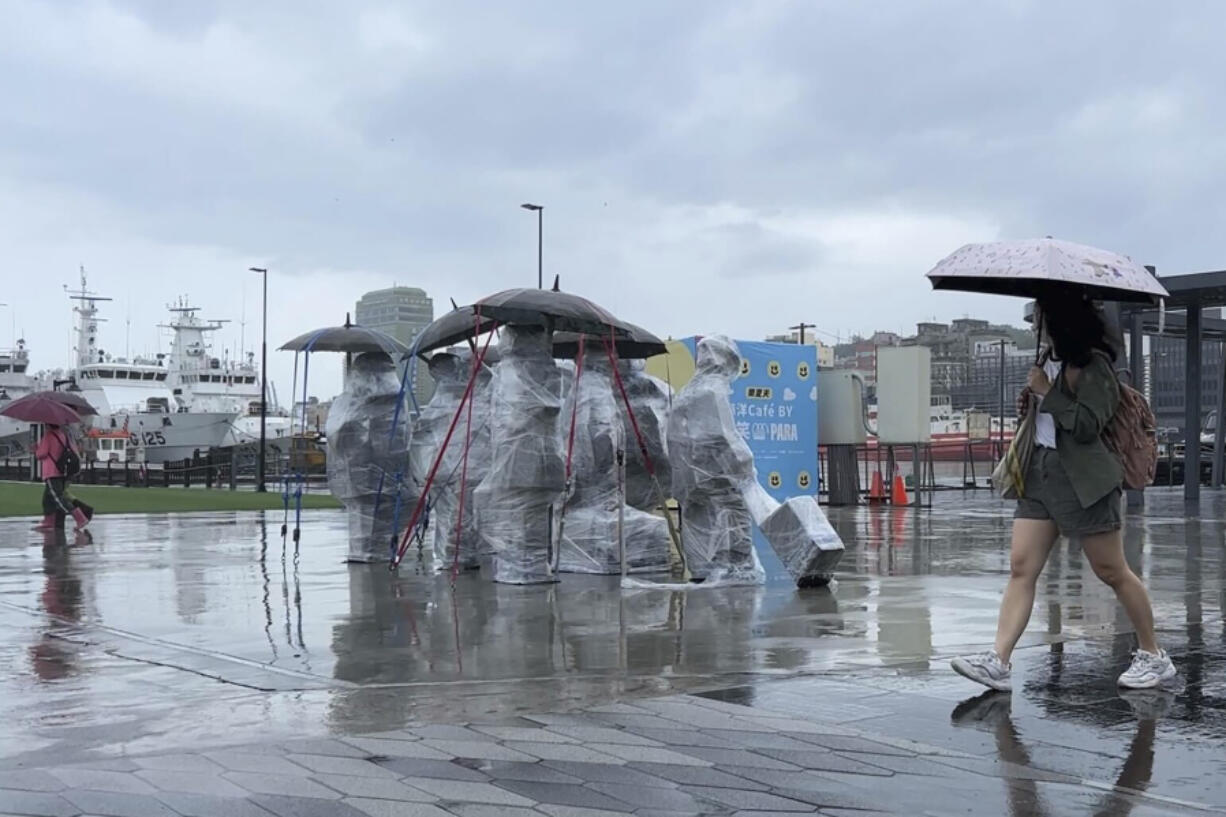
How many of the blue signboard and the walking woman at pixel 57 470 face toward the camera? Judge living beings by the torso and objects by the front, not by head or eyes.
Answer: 1

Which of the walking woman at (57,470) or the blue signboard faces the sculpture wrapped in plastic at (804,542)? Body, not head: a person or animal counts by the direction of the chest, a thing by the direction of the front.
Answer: the blue signboard

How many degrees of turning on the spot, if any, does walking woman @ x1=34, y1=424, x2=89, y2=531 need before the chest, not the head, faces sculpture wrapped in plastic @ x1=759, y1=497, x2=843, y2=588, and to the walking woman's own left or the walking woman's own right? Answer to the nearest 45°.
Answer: approximately 135° to the walking woman's own left

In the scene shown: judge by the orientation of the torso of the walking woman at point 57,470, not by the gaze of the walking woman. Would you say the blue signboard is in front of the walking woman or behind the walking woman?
behind

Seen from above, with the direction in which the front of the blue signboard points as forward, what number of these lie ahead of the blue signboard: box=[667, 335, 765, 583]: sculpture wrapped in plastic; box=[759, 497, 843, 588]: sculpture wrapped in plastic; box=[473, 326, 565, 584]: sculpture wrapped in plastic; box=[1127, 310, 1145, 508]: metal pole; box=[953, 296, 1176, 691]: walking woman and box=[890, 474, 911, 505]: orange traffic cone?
4

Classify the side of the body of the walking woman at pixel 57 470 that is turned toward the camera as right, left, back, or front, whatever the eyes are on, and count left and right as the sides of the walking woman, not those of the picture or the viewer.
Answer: left

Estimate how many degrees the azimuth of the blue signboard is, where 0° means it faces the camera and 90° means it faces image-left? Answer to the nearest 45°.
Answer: approximately 0°

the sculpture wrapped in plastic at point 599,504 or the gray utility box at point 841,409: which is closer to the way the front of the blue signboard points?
the sculpture wrapped in plastic

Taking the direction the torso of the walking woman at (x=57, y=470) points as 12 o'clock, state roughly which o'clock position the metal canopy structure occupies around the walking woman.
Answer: The metal canopy structure is roughly at 6 o'clock from the walking woman.

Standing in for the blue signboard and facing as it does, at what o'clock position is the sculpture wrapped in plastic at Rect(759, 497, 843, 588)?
The sculpture wrapped in plastic is roughly at 12 o'clock from the blue signboard.

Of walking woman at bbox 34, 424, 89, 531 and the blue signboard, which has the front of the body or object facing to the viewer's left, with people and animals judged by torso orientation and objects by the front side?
the walking woman

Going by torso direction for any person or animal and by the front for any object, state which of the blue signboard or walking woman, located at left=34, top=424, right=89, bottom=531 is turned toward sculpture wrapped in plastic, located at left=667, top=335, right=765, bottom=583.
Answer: the blue signboard

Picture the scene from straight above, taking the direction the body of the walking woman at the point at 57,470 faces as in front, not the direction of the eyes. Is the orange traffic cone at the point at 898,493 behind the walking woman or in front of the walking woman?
behind
